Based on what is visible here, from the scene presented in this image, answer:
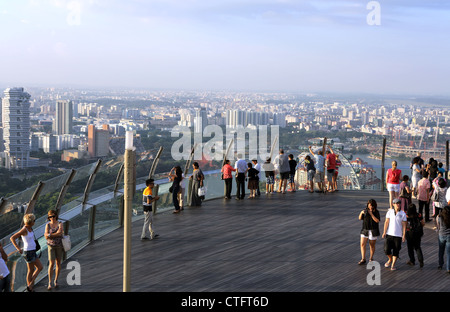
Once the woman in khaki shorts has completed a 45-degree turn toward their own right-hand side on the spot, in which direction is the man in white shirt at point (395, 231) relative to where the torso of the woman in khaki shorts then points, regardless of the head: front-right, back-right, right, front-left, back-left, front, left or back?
back-left

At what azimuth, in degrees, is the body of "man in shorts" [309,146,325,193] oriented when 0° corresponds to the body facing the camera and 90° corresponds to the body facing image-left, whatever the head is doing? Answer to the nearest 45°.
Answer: approximately 180°

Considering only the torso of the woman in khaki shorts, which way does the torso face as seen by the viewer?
toward the camera

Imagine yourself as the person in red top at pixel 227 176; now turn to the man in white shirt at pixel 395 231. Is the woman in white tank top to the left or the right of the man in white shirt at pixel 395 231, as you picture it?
right

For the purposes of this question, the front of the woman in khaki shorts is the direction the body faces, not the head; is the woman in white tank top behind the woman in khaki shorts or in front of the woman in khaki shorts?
in front

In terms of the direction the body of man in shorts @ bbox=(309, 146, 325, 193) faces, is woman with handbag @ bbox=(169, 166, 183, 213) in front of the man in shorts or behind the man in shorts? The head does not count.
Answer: behind

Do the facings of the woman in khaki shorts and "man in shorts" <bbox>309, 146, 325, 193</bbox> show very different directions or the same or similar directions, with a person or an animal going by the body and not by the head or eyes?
very different directions

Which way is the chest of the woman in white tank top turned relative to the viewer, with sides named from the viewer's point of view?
facing the viewer and to the right of the viewer

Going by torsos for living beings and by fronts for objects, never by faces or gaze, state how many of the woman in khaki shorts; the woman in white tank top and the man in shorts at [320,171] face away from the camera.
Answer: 1

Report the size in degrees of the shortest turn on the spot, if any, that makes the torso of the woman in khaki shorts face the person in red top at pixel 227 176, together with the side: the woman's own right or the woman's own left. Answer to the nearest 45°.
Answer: approximately 135° to the woman's own left

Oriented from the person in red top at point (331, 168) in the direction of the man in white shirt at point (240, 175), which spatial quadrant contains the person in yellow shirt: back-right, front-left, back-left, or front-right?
front-left
